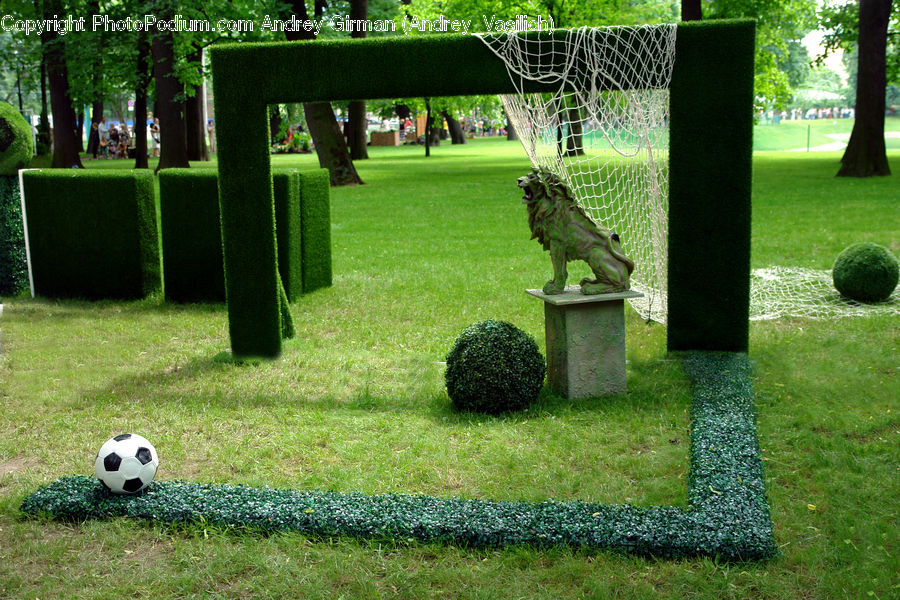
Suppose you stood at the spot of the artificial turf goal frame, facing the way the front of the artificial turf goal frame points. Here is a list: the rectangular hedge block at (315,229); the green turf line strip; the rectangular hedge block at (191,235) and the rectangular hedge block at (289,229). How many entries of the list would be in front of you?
1

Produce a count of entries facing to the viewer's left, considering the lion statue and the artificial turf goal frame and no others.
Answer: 1

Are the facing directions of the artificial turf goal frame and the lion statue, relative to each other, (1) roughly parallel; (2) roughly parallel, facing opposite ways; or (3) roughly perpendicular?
roughly perpendicular

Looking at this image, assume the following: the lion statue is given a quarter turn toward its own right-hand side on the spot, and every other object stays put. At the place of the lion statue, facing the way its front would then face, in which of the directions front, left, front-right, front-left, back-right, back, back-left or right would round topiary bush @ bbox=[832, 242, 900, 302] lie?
front-right

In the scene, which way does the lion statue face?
to the viewer's left

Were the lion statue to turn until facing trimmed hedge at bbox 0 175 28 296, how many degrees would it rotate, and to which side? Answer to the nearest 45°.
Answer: approximately 45° to its right

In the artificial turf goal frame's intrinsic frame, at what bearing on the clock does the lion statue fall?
The lion statue is roughly at 11 o'clock from the artificial turf goal frame.

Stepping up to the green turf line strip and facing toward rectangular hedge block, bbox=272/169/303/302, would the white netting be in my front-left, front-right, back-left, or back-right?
front-right

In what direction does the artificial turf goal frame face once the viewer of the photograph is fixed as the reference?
facing the viewer

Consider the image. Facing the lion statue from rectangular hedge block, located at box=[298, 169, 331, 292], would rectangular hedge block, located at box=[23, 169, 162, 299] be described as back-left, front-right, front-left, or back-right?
back-right
